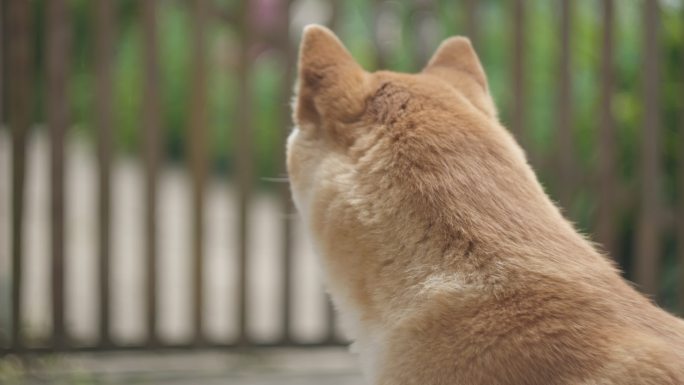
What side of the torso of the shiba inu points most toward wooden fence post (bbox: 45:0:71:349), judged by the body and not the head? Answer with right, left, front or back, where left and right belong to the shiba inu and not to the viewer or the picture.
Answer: front

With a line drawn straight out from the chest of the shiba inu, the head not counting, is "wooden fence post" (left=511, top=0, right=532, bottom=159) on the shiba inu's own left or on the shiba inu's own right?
on the shiba inu's own right

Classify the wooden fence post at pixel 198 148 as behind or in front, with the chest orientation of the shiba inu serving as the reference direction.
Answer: in front

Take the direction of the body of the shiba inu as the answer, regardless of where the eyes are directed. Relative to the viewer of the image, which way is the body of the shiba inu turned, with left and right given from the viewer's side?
facing away from the viewer and to the left of the viewer

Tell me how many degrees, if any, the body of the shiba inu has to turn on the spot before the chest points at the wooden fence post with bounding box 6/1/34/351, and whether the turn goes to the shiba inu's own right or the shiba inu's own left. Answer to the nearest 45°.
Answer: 0° — it already faces it

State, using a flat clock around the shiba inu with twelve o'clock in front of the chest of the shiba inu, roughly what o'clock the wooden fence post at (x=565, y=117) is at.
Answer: The wooden fence post is roughly at 2 o'clock from the shiba inu.

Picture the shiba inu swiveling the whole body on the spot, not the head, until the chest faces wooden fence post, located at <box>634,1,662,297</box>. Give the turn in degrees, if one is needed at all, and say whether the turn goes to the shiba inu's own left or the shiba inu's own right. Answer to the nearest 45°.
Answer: approximately 45° to the shiba inu's own right

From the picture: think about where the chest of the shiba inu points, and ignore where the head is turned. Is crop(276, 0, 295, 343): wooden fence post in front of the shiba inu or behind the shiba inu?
in front

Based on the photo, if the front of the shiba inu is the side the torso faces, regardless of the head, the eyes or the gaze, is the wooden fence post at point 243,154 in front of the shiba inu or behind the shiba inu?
in front
